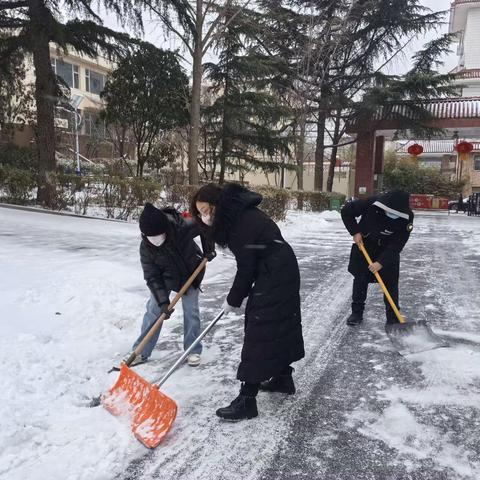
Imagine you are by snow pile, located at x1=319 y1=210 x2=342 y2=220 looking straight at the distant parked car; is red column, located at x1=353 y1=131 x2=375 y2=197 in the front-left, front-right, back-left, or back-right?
front-left

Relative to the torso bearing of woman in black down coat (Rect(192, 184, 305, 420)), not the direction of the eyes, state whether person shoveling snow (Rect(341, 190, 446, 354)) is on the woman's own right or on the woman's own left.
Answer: on the woman's own right

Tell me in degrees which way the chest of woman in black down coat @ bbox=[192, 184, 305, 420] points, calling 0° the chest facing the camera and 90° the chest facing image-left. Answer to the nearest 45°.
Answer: approximately 90°

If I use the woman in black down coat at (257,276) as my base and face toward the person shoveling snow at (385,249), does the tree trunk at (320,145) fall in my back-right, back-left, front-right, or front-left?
front-left

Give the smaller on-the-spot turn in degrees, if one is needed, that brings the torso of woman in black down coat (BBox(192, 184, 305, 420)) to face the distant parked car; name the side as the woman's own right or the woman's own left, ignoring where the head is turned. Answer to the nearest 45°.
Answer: approximately 135° to the woman's own right

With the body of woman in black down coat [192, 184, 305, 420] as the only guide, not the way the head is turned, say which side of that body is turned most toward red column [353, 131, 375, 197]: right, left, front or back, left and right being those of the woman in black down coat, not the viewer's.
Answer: right

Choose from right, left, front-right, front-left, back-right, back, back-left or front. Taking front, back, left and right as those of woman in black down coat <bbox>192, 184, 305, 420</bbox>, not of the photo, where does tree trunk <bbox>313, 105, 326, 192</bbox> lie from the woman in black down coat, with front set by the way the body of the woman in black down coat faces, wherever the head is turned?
right

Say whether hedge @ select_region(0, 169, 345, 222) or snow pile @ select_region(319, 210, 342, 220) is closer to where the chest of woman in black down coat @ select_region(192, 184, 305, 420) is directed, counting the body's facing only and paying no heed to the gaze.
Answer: the hedge

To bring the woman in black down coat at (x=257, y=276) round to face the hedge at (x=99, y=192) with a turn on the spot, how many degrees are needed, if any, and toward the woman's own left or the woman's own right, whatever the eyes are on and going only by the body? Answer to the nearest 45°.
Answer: approximately 45° to the woman's own right

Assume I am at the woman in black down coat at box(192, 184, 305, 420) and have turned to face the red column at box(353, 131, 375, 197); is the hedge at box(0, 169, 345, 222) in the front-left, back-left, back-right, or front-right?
front-left

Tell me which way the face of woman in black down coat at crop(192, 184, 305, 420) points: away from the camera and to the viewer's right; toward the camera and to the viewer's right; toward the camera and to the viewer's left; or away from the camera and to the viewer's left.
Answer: toward the camera and to the viewer's left

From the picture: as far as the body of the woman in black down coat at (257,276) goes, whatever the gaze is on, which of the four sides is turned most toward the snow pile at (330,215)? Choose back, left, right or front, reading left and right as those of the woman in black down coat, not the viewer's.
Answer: right
